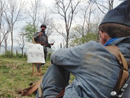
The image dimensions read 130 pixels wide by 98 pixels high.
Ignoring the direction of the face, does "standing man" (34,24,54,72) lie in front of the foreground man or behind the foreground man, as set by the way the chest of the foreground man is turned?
in front

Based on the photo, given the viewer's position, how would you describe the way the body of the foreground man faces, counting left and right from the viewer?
facing away from the viewer and to the left of the viewer
